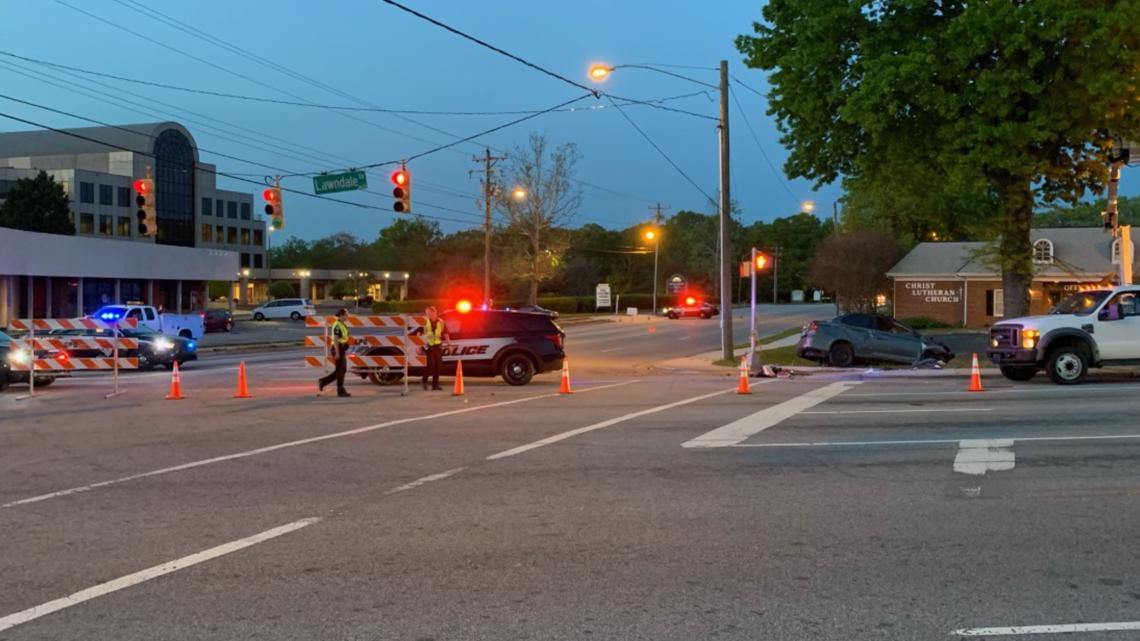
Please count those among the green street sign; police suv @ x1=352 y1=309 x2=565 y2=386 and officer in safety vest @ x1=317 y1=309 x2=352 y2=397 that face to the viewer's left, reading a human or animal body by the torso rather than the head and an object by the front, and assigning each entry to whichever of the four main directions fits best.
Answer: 1

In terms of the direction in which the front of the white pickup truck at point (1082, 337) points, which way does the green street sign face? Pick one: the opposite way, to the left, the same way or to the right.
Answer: to the left

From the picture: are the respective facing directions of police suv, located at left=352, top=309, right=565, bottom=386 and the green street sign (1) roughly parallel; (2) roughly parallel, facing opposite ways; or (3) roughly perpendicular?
roughly perpendicular

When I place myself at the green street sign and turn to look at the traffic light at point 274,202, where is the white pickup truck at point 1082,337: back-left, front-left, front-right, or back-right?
back-left

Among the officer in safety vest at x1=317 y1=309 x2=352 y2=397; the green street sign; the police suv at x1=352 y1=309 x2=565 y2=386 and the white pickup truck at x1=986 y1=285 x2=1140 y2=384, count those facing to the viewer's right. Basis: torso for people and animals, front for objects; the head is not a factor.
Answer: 1

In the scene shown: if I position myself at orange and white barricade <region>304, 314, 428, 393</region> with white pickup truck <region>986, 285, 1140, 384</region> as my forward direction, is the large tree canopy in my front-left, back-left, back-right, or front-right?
front-left

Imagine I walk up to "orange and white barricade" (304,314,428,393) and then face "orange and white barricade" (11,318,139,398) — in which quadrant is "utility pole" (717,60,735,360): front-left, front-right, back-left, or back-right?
back-right

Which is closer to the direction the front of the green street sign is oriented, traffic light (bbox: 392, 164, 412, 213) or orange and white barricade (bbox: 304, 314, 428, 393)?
the orange and white barricade

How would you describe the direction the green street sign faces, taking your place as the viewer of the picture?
facing the viewer

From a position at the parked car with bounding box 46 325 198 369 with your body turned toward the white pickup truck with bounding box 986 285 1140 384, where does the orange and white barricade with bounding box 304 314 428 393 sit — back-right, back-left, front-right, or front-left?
front-right

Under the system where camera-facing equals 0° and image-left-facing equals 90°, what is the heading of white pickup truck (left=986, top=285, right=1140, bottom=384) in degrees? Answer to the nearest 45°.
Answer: approximately 45°

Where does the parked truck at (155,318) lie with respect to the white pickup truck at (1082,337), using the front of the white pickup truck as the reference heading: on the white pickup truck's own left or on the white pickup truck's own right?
on the white pickup truck's own right
